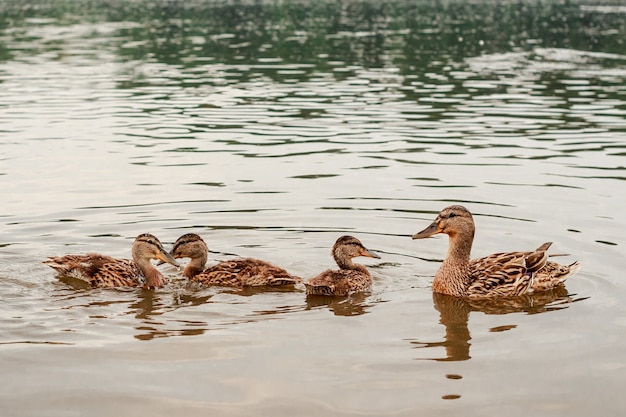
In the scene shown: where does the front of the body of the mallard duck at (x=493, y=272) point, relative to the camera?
to the viewer's left

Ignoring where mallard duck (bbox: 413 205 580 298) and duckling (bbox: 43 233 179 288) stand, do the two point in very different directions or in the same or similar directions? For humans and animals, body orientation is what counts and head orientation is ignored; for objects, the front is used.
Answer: very different directions

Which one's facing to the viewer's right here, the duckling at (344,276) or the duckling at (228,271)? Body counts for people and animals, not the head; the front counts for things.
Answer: the duckling at (344,276)

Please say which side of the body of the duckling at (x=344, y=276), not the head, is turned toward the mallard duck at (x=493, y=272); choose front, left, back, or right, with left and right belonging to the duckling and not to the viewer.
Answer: front

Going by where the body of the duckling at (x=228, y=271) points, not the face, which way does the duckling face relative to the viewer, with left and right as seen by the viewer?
facing to the left of the viewer

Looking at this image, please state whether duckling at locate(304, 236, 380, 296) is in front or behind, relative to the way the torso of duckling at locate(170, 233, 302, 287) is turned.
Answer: behind

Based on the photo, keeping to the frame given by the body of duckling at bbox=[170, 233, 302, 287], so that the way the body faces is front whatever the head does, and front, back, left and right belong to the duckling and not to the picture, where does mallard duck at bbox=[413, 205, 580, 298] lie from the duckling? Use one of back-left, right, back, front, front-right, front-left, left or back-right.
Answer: back

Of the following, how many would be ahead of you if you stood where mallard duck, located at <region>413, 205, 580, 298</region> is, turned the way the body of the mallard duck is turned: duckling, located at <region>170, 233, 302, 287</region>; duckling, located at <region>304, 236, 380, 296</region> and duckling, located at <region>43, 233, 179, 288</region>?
3

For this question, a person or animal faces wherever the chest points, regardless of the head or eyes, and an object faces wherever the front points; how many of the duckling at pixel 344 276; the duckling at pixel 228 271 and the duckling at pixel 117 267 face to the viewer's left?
1

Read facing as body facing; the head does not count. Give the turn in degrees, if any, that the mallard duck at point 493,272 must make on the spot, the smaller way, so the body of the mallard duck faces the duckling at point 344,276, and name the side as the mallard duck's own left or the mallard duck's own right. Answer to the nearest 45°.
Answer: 0° — it already faces it

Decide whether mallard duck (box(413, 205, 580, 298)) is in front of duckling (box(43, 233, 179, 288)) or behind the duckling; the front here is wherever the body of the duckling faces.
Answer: in front

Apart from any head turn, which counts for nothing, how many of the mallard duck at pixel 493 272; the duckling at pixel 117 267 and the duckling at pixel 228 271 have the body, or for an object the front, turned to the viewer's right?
1

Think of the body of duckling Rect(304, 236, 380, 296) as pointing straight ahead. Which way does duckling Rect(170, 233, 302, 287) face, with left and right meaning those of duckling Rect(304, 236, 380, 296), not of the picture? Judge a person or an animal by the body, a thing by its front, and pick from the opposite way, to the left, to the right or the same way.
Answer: the opposite way

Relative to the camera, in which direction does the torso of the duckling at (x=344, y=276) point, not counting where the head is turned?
to the viewer's right

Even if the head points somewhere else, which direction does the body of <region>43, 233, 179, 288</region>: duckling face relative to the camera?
to the viewer's right

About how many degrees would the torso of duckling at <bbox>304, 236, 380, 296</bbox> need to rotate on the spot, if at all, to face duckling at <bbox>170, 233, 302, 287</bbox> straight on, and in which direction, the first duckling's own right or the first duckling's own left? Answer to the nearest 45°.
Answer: approximately 180°

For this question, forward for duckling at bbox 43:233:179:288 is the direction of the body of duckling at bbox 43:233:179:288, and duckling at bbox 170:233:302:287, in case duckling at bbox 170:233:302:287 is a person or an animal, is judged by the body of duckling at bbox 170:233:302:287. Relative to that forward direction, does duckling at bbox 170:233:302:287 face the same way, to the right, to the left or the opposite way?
the opposite way

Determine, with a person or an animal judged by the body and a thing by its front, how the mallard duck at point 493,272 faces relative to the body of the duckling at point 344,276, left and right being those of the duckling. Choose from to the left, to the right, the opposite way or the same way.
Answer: the opposite way
